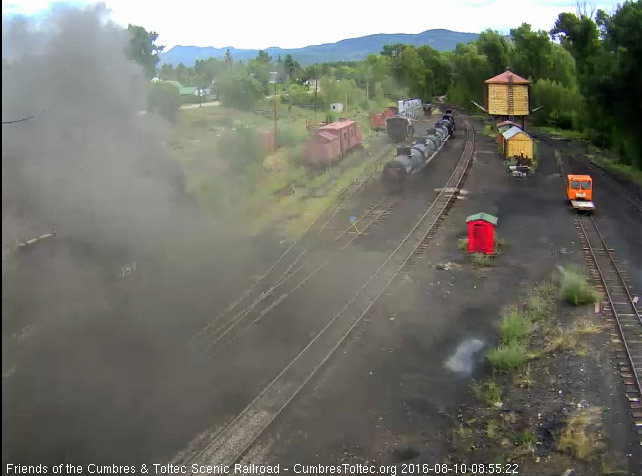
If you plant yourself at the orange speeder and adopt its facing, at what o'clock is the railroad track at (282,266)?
The railroad track is roughly at 1 o'clock from the orange speeder.

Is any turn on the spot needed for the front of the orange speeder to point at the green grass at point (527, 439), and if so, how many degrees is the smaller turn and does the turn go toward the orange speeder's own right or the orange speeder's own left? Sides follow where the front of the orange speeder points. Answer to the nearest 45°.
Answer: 0° — it already faces it

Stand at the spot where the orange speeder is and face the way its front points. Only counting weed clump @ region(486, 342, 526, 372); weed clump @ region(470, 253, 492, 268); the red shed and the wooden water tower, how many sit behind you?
1

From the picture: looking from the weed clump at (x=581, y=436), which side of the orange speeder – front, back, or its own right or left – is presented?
front

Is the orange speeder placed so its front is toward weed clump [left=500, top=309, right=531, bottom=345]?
yes

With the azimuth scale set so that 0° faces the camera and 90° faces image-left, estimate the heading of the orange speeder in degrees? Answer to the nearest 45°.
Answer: approximately 0°

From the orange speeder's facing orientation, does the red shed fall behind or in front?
in front

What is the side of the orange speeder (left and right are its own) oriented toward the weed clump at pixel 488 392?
front

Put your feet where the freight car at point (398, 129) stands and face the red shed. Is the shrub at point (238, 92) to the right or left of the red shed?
right

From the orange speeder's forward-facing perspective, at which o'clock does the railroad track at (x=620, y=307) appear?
The railroad track is roughly at 12 o'clock from the orange speeder.

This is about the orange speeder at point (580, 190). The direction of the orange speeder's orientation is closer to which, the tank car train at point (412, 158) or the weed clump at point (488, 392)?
the weed clump

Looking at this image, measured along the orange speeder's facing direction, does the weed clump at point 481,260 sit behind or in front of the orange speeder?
in front
